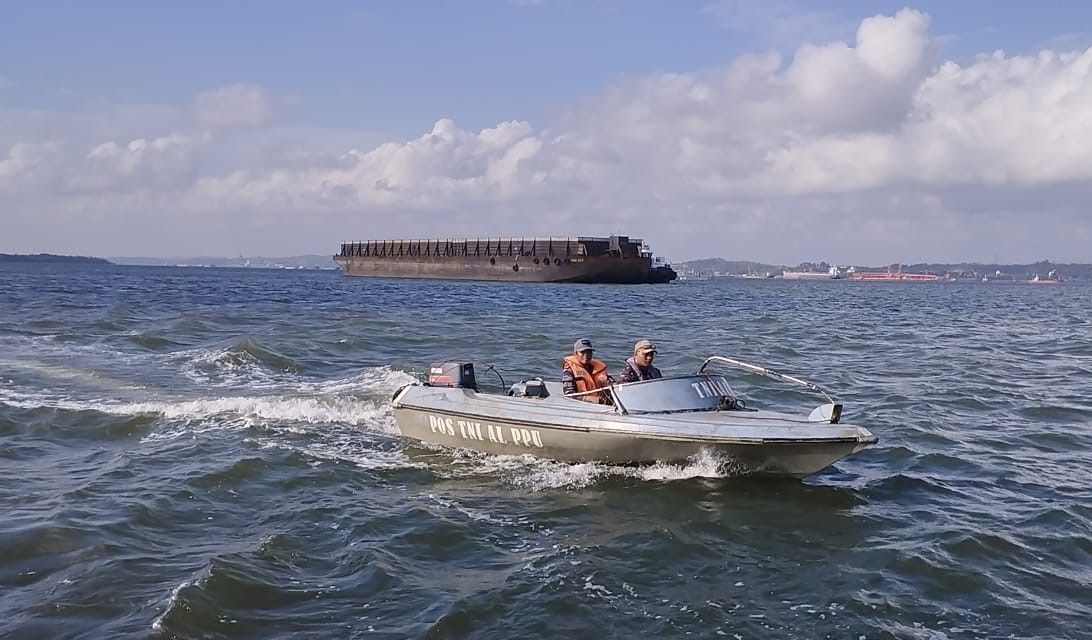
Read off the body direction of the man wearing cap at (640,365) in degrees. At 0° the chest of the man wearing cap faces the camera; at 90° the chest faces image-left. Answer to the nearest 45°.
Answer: approximately 315°

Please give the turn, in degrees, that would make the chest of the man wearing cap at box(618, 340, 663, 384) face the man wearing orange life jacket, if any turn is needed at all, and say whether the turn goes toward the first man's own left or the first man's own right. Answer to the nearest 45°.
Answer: approximately 180°
